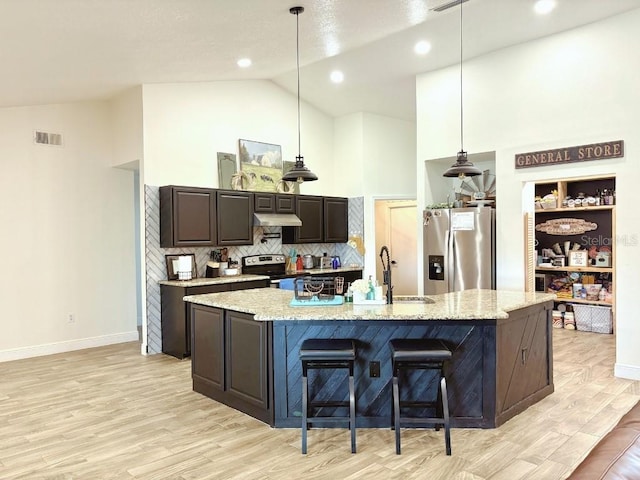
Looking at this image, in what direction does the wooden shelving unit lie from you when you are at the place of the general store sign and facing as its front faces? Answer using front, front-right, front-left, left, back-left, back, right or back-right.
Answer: back-right

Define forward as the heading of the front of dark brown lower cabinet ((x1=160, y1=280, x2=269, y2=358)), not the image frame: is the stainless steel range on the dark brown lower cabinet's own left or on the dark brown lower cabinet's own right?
on the dark brown lower cabinet's own left

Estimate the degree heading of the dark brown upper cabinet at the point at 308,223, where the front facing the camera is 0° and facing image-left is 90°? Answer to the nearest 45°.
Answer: approximately 0°

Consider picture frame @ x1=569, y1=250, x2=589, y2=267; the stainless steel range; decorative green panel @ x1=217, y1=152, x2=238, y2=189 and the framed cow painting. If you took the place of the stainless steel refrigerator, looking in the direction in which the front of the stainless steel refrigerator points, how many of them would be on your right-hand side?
3

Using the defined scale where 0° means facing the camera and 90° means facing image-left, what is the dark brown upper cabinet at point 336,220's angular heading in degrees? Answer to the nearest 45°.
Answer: approximately 0°
